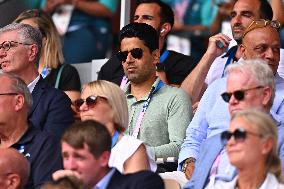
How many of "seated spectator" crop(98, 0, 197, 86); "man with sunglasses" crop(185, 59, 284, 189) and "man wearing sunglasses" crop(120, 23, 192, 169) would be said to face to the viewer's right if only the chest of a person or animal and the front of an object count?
0

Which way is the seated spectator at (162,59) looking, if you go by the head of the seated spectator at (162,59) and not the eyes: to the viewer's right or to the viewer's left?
to the viewer's left

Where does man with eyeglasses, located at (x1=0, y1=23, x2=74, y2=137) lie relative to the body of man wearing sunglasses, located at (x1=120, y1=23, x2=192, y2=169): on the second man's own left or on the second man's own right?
on the second man's own right

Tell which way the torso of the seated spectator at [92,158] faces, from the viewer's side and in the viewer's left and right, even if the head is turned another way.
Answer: facing the viewer and to the left of the viewer

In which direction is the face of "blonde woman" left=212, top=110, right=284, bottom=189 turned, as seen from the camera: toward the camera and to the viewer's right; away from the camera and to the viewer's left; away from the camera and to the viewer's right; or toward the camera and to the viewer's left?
toward the camera and to the viewer's left

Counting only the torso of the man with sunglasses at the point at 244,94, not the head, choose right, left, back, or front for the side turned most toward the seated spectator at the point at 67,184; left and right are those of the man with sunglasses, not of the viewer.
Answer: front

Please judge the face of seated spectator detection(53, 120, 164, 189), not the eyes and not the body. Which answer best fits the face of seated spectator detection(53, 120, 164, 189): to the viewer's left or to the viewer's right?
to the viewer's left

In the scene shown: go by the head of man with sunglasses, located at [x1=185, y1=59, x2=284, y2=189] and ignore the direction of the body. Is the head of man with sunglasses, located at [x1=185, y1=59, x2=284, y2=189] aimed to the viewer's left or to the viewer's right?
to the viewer's left

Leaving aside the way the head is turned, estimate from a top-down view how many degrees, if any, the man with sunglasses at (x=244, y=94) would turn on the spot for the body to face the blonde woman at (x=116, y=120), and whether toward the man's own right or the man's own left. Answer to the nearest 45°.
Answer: approximately 45° to the man's own right
